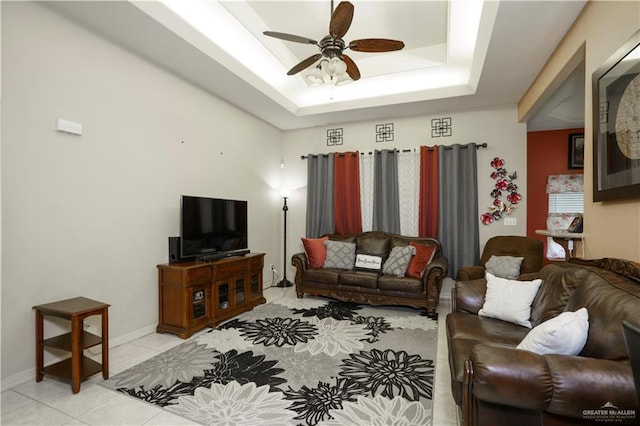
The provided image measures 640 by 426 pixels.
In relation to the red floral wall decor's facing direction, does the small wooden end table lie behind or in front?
in front

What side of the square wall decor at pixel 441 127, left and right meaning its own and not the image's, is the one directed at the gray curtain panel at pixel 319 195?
right

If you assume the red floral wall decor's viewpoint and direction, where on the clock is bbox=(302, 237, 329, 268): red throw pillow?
The red throw pillow is roughly at 2 o'clock from the red floral wall decor.

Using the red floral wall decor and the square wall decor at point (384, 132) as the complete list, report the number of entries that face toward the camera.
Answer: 2

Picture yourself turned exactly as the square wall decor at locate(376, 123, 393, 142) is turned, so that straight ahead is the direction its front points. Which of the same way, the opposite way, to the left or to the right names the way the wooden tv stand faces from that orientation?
to the left

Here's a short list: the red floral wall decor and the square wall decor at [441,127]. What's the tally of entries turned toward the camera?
2

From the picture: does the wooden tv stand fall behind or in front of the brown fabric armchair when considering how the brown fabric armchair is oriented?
in front

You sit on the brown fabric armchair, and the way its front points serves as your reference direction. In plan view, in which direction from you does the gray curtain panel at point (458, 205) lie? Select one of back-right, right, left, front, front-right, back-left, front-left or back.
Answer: right

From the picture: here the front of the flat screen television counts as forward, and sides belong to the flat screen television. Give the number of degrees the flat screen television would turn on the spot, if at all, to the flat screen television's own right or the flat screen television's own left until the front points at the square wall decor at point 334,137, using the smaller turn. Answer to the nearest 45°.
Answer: approximately 90° to the flat screen television's own left

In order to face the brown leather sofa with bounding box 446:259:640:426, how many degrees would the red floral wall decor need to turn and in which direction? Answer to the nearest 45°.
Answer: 0° — it already faces it

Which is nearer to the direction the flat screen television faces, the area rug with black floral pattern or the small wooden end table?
the area rug with black floral pattern

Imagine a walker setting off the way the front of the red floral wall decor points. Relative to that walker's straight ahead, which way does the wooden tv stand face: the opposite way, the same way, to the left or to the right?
to the left

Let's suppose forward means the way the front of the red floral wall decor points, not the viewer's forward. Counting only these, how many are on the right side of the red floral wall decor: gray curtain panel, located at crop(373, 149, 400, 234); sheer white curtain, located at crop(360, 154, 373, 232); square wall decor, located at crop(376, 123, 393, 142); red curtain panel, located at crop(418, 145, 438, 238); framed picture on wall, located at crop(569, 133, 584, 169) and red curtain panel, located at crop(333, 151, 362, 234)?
5

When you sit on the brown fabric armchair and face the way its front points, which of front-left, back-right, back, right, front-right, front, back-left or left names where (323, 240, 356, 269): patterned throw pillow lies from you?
front-right

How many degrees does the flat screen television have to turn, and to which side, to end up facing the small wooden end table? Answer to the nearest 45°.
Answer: approximately 90° to its right
